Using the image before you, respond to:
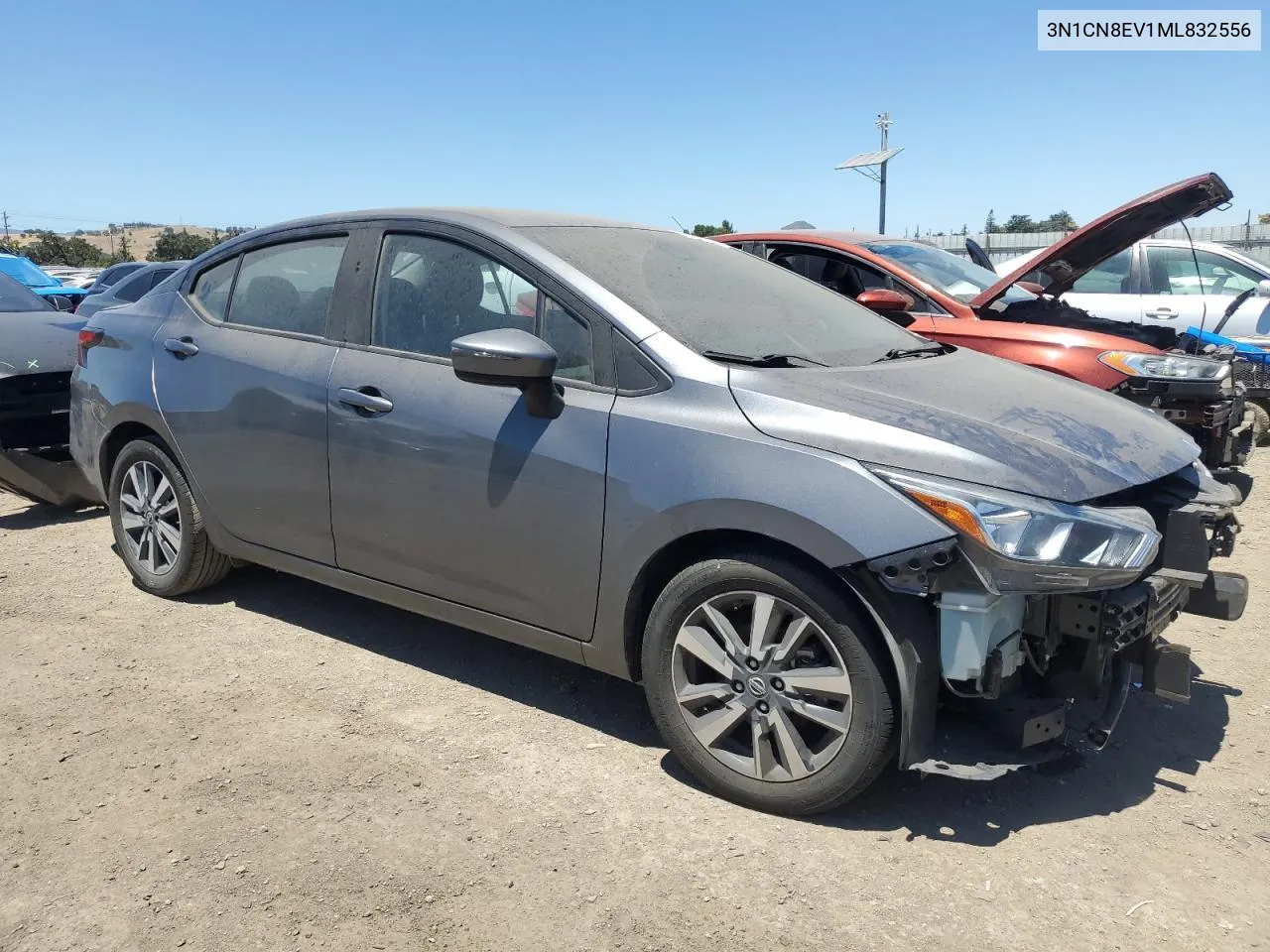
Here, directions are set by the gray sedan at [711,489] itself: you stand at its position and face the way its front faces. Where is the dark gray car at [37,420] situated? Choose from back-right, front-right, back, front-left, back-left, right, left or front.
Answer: back
